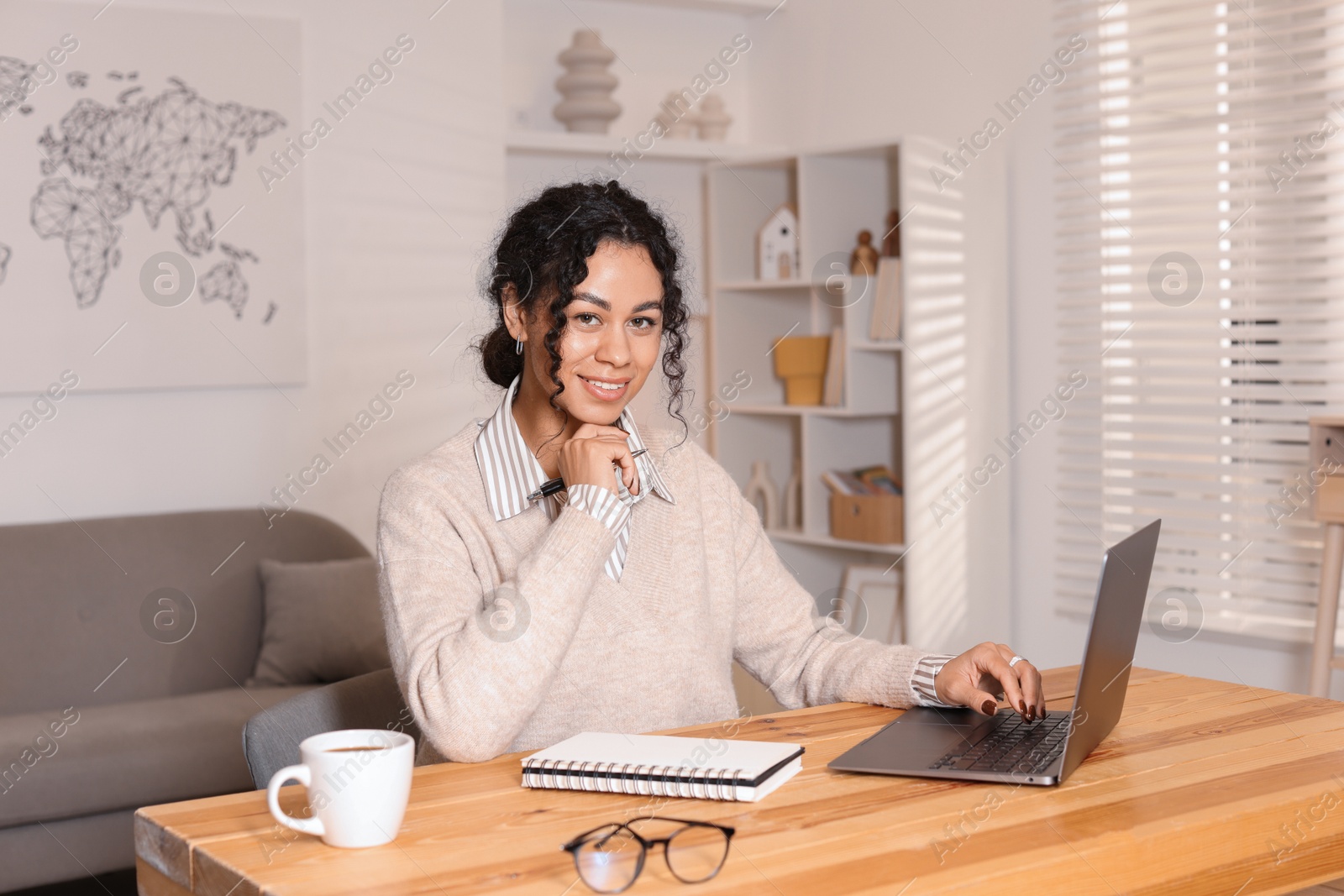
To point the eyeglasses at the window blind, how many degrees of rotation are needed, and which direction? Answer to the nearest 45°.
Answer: approximately 135° to its left

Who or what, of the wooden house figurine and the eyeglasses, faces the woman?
the wooden house figurine

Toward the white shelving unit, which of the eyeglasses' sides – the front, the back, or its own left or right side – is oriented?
back

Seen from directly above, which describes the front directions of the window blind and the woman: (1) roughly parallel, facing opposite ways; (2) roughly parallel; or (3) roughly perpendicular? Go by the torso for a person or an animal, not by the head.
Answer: roughly perpendicular

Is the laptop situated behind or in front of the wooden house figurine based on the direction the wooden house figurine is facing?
in front

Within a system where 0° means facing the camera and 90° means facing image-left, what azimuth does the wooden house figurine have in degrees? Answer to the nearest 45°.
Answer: approximately 0°

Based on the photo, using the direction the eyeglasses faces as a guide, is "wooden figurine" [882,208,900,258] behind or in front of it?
behind

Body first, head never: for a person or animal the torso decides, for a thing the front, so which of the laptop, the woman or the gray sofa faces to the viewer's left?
the laptop

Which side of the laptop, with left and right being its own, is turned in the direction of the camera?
left

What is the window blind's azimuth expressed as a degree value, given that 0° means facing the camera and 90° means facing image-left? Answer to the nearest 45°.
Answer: approximately 45°

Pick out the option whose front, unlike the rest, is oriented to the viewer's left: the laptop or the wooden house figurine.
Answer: the laptop

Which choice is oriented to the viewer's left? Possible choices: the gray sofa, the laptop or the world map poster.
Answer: the laptop

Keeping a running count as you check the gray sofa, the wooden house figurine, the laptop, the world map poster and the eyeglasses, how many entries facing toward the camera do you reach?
4
